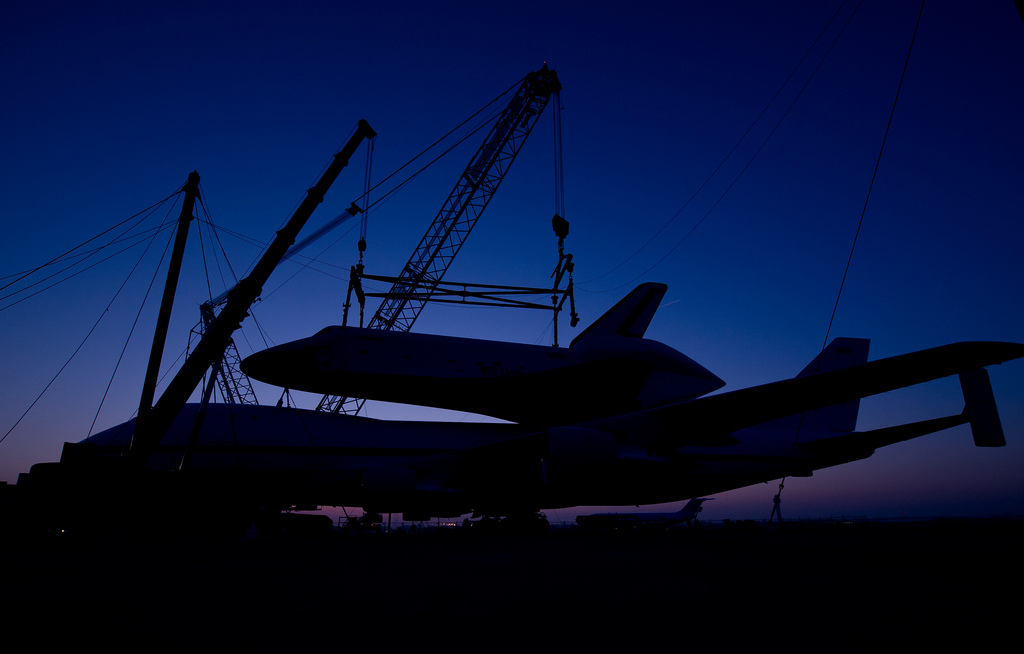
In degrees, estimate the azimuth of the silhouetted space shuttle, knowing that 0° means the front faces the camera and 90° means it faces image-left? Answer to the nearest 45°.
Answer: approximately 90°
